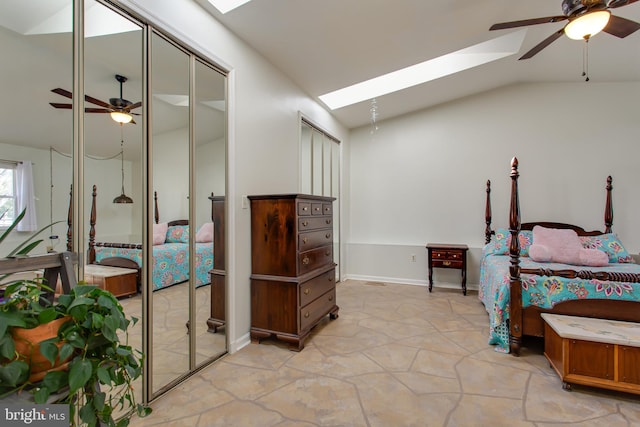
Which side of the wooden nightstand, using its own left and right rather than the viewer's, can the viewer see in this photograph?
front

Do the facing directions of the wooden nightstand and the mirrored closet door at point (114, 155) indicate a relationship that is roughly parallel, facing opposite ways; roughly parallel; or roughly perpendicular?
roughly perpendicular

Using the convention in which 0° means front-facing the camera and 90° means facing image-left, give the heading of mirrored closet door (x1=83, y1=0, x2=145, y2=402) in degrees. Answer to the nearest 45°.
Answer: approximately 315°

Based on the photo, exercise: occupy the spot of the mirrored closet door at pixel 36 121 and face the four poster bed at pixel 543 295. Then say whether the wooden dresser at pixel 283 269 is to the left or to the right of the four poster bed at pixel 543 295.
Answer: left

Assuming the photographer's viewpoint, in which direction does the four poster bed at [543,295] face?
facing the viewer

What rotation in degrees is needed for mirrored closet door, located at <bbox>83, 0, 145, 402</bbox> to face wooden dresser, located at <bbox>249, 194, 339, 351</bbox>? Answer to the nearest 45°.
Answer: approximately 45° to its left

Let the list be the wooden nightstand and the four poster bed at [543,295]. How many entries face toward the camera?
2

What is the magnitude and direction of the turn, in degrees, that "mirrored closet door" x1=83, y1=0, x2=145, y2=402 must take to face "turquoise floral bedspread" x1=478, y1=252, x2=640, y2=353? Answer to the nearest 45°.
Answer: approximately 45° to its left

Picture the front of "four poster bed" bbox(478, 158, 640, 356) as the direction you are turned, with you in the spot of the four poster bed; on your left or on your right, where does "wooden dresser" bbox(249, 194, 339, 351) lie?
on your right
